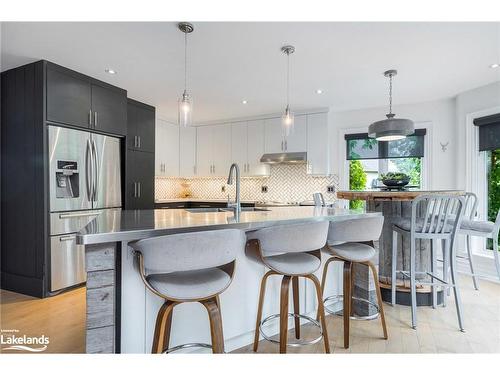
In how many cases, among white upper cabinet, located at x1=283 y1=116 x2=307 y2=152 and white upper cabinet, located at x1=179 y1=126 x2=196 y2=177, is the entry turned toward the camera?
2

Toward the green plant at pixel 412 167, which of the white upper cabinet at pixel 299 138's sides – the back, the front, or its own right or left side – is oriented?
left

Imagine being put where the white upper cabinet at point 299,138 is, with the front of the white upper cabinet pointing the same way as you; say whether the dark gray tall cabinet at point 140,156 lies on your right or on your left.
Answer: on your right

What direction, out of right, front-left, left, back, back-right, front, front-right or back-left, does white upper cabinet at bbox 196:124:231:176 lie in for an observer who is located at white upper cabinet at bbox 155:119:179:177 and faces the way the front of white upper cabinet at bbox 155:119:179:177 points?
front-left

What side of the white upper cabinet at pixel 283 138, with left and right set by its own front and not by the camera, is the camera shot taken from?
front

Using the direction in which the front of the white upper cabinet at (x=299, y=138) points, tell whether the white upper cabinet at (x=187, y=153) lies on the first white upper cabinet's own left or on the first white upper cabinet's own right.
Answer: on the first white upper cabinet's own right

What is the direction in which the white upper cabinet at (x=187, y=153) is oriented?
toward the camera

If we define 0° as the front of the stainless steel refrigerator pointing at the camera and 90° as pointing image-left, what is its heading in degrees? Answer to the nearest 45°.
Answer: approximately 315°

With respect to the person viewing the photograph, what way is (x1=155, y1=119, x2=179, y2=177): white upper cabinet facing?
facing the viewer and to the right of the viewer

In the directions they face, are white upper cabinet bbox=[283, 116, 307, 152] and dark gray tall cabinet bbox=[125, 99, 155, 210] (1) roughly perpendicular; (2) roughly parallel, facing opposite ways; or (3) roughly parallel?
roughly perpendicular

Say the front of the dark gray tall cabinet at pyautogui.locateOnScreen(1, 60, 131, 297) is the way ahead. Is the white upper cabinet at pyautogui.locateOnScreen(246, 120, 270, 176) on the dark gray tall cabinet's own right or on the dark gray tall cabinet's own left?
on the dark gray tall cabinet's own left
